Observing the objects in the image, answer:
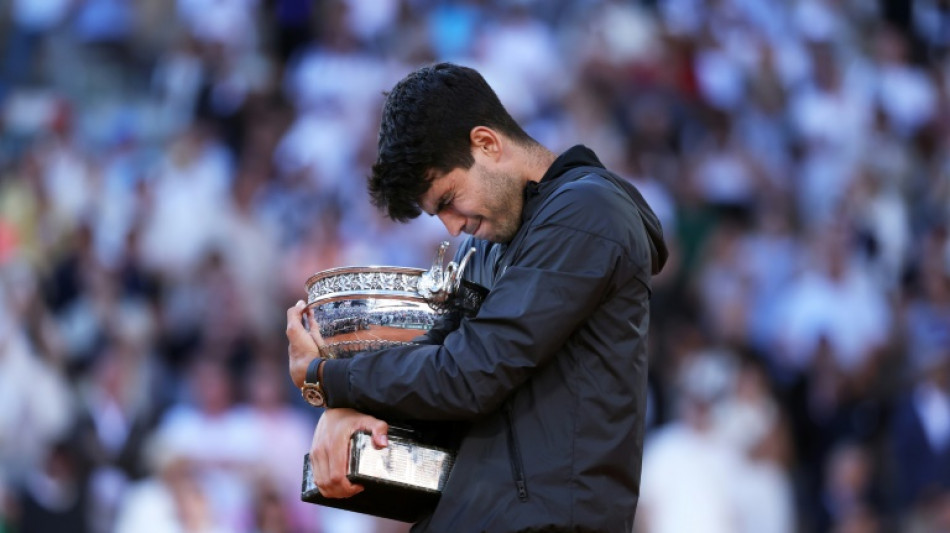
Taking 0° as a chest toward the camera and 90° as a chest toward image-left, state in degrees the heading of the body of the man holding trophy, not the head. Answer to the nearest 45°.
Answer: approximately 90°
